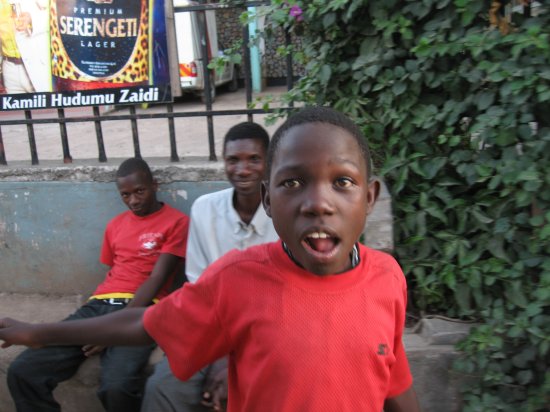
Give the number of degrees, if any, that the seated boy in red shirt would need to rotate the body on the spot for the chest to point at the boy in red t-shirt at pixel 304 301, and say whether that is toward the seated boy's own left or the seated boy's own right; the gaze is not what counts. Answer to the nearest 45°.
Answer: approximately 45° to the seated boy's own left

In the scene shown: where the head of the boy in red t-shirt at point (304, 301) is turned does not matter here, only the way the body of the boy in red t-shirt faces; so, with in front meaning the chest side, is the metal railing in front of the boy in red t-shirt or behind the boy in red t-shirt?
behind

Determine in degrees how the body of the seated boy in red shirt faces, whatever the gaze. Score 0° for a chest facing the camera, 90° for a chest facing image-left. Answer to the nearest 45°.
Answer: approximately 45°

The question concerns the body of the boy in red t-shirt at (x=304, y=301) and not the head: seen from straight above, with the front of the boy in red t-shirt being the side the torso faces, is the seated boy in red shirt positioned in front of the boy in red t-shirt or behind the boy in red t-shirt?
behind

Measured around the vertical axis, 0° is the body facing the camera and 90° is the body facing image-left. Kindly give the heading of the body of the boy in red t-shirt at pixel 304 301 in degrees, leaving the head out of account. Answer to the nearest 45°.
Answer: approximately 0°
